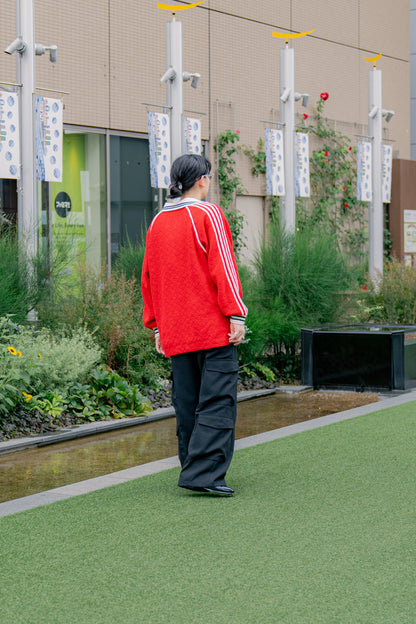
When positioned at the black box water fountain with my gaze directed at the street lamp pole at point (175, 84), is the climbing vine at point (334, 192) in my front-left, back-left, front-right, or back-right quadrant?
front-right

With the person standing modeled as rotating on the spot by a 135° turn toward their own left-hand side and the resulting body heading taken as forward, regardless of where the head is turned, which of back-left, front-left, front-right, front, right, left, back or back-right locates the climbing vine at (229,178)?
right

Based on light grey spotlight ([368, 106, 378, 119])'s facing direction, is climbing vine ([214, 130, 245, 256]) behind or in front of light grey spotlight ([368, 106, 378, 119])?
in front

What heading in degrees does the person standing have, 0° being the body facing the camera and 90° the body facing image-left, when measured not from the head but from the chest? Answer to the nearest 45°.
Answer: approximately 225°

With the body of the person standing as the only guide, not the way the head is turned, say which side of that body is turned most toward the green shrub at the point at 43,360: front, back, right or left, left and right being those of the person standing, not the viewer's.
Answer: left

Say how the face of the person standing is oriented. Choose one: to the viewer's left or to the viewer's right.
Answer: to the viewer's right

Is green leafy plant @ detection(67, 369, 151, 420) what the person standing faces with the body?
no

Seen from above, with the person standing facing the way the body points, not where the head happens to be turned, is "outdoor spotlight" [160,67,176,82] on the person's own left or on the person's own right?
on the person's own left

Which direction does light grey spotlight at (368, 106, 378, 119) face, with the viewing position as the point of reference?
facing the viewer and to the left of the viewer
